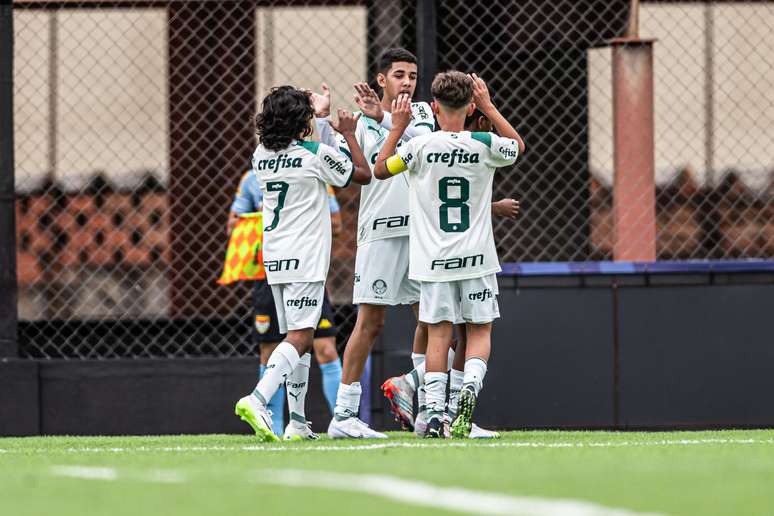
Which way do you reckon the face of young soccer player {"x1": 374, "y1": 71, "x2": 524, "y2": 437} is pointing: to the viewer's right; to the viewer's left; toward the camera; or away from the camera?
away from the camera

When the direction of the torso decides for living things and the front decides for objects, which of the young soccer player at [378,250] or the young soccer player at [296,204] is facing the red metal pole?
the young soccer player at [296,204]

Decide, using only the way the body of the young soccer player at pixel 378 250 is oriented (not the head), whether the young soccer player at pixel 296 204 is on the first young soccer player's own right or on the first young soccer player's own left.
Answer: on the first young soccer player's own right

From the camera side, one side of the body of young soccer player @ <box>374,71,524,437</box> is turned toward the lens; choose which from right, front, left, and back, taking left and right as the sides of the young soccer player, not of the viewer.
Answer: back

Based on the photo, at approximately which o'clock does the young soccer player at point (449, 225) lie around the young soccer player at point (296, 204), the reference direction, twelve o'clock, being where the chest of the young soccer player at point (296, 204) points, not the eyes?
the young soccer player at point (449, 225) is roughly at 2 o'clock from the young soccer player at point (296, 204).

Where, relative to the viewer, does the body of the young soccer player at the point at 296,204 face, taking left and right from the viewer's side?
facing away from the viewer and to the right of the viewer

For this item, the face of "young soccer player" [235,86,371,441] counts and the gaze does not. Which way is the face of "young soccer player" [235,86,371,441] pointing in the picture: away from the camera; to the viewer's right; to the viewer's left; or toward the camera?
away from the camera

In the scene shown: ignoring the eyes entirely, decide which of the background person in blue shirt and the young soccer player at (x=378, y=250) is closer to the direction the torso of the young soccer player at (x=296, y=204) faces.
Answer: the young soccer player
